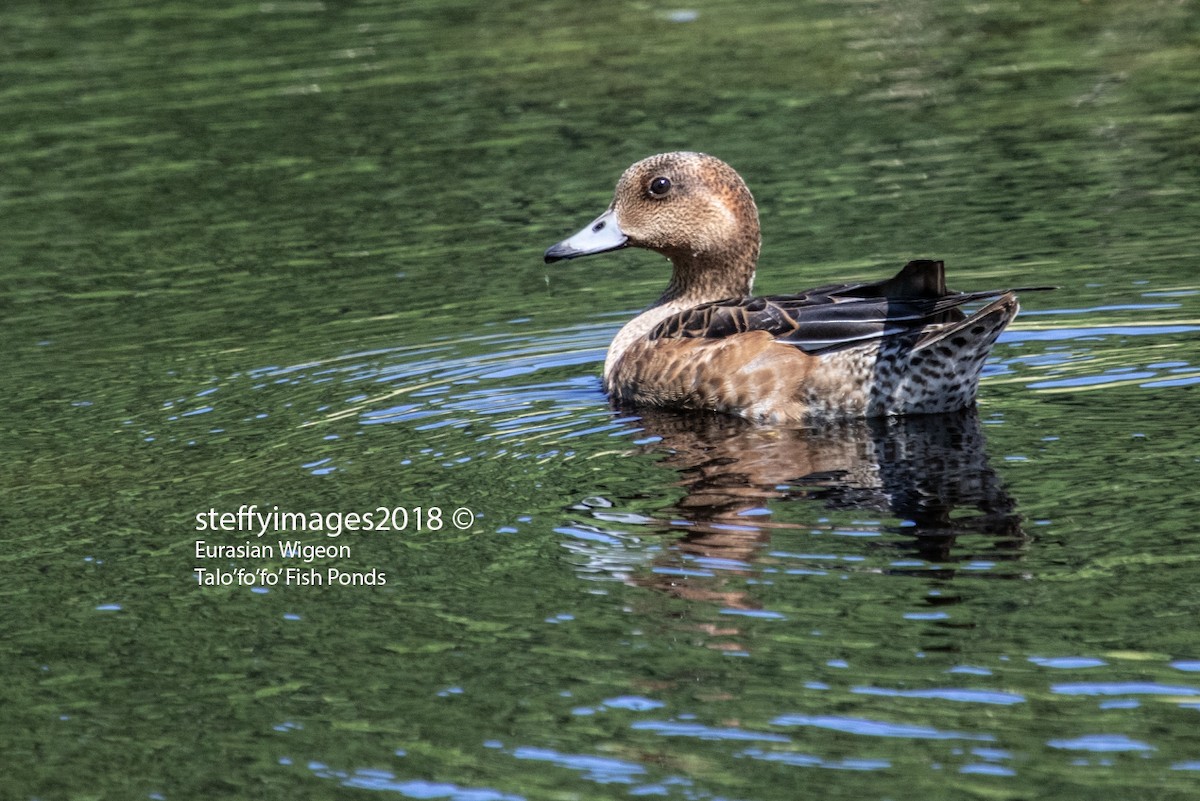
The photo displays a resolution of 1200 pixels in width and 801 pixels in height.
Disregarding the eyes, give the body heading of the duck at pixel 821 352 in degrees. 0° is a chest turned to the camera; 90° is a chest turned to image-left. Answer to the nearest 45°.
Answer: approximately 90°
